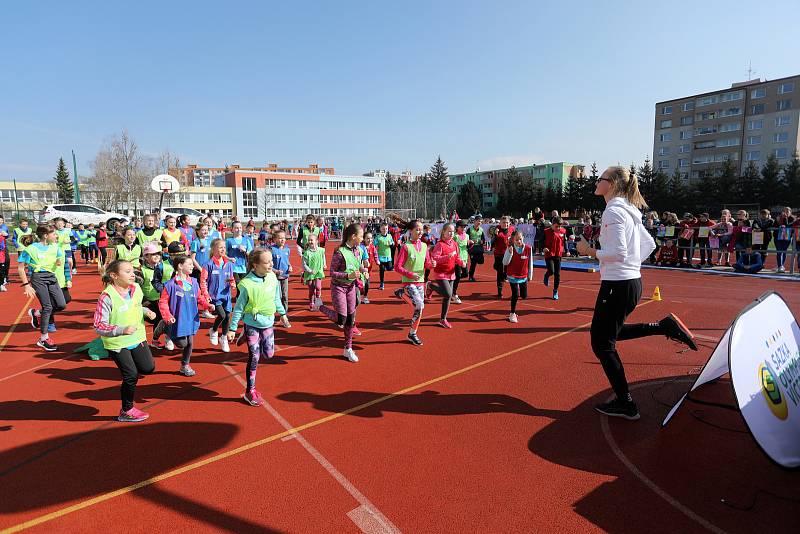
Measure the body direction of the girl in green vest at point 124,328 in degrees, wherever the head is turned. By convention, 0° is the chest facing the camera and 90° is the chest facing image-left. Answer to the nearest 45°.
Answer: approximately 315°

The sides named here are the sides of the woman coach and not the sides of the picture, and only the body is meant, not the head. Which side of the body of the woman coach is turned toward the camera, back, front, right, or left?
left

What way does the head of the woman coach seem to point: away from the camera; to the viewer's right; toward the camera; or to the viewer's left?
to the viewer's left

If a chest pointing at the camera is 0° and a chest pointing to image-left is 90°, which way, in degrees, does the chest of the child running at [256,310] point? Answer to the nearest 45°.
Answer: approximately 315°

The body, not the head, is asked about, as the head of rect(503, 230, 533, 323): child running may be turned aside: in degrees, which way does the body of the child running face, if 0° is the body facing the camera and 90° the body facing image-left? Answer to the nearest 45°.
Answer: approximately 0°

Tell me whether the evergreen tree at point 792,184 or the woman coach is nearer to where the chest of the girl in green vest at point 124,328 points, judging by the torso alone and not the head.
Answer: the woman coach

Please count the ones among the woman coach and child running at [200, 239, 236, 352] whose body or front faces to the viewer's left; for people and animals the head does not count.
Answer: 1

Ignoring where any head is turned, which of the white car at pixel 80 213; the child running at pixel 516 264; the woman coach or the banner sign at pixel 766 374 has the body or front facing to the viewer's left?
the woman coach

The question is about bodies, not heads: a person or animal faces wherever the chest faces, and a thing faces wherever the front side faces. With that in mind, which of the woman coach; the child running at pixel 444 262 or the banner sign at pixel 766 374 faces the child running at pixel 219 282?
the woman coach

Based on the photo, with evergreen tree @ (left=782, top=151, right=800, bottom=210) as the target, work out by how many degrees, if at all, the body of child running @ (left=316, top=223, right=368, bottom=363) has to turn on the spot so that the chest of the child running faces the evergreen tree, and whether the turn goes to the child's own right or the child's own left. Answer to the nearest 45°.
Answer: approximately 90° to the child's own left

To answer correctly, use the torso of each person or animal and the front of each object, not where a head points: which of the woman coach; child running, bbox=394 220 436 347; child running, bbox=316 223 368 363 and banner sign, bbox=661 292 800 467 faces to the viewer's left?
the woman coach

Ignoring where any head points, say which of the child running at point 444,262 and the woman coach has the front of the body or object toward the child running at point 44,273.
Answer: the woman coach
